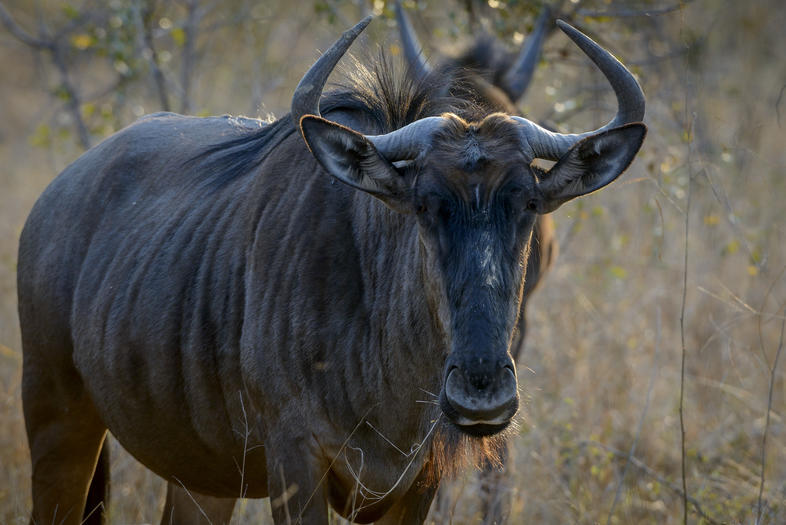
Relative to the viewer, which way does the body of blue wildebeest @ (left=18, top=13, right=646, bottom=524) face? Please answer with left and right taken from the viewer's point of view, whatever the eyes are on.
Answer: facing the viewer and to the right of the viewer

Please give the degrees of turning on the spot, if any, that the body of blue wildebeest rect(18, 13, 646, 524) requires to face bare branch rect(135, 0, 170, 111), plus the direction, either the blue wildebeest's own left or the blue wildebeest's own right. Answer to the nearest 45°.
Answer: approximately 135° to the blue wildebeest's own left

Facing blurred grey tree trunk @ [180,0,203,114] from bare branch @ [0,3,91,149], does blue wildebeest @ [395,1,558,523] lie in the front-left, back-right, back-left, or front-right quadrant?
front-right

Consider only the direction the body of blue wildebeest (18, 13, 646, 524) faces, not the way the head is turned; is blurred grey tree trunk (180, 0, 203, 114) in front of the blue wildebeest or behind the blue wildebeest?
behind
